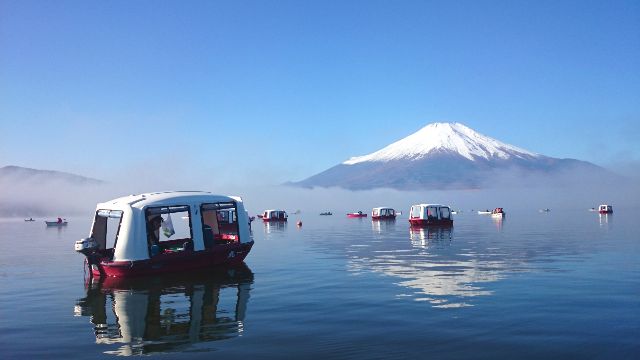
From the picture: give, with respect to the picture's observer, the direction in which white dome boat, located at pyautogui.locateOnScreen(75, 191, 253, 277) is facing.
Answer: facing away from the viewer and to the right of the viewer
